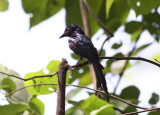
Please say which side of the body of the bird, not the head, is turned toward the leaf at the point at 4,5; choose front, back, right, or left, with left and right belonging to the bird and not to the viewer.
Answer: front

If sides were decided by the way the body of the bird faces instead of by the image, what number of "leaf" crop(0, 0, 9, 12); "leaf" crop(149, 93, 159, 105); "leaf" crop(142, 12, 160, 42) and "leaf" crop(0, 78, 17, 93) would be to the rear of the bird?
2

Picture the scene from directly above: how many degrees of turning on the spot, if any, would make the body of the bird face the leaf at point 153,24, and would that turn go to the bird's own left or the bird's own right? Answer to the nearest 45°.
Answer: approximately 180°

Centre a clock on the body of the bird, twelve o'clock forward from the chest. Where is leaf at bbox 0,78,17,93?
The leaf is roughly at 11 o'clock from the bird.

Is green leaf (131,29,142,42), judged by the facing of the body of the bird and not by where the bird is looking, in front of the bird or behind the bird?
behind

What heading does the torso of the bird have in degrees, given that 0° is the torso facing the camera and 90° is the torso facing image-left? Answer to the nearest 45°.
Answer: approximately 90°

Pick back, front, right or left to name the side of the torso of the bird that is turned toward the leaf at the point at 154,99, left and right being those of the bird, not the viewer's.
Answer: back
